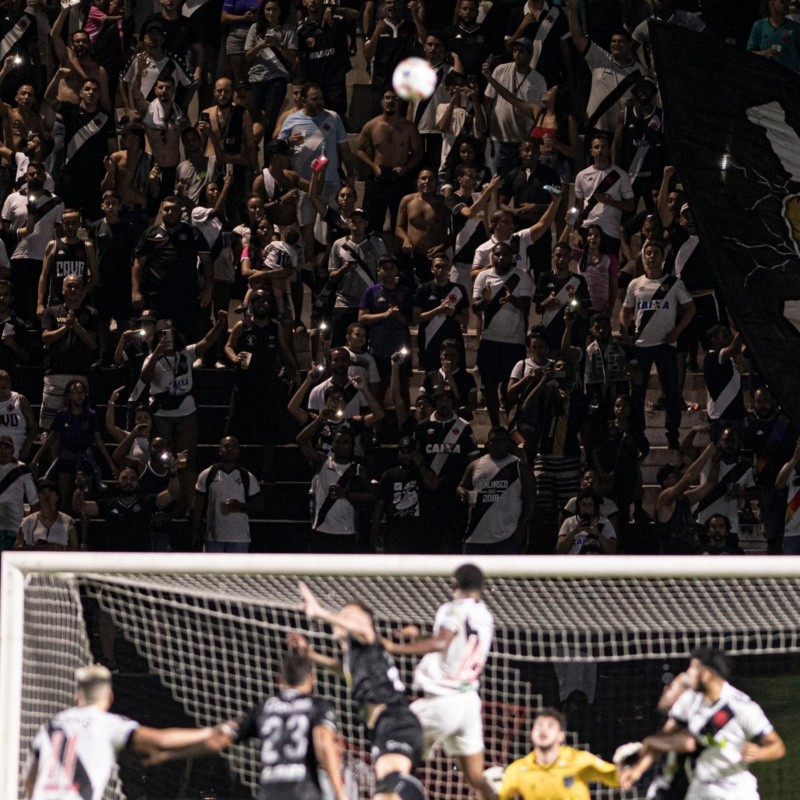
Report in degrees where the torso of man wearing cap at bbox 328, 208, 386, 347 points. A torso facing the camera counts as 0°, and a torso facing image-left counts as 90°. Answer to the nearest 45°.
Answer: approximately 0°

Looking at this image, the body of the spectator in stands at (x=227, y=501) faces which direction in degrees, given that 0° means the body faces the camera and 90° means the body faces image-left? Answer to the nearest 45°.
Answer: approximately 0°

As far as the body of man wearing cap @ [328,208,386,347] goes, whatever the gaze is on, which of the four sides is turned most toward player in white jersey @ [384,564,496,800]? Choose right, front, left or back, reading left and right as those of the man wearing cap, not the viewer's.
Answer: front

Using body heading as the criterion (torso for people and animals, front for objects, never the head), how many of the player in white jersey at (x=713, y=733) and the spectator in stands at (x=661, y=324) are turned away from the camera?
0

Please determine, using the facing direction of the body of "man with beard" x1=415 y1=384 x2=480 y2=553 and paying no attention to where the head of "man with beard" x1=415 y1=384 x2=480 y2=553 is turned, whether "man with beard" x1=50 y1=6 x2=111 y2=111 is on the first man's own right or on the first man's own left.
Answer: on the first man's own right

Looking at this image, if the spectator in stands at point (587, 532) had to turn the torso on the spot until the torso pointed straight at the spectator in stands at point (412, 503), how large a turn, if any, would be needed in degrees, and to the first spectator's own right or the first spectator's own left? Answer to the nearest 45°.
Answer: approximately 90° to the first spectator's own right

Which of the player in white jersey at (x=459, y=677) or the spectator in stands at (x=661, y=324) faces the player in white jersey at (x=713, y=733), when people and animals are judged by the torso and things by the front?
the spectator in stands

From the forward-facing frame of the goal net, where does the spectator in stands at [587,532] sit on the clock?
The spectator in stands is roughly at 7 o'clock from the goal net.

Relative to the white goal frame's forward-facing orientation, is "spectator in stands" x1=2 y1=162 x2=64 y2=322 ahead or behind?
behind

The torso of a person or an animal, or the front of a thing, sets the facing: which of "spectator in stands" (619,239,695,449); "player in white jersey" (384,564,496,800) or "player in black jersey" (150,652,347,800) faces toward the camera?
the spectator in stands
